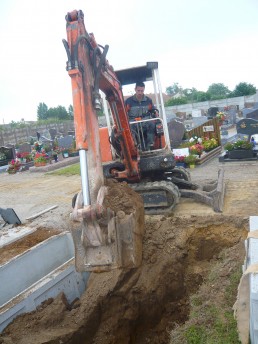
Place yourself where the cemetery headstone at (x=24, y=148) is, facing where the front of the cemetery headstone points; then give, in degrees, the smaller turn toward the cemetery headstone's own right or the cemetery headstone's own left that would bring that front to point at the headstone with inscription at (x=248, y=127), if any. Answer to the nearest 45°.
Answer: approximately 45° to the cemetery headstone's own left

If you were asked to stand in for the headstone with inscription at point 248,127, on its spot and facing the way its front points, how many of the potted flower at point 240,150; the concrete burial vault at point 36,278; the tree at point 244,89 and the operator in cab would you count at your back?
1

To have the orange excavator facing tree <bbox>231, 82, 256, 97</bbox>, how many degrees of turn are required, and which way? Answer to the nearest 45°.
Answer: approximately 135° to its right

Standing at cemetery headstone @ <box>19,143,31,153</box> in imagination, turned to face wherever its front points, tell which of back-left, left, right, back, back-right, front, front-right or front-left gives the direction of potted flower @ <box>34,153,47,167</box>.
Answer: front

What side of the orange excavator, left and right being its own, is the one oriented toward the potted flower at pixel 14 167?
right

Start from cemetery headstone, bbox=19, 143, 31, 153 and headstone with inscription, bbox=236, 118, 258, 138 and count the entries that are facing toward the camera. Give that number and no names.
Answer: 2

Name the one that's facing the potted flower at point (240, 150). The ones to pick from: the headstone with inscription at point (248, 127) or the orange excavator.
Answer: the headstone with inscription

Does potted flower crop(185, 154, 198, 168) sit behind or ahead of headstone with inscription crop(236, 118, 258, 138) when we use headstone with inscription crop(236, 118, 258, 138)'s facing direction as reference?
ahead

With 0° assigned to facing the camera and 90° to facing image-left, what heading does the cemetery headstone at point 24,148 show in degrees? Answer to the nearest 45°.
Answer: approximately 0°

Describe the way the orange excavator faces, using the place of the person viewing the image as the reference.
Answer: facing the viewer and to the left of the viewer

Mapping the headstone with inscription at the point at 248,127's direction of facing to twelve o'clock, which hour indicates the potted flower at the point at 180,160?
The potted flower is roughly at 1 o'clock from the headstone with inscription.

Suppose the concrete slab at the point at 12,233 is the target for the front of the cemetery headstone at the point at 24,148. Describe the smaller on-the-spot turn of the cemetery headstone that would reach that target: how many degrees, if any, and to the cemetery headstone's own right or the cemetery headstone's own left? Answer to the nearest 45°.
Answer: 0° — it already faces it

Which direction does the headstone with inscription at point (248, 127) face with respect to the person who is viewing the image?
facing the viewer

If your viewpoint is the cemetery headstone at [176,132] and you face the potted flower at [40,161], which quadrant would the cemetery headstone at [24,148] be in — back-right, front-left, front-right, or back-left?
front-right

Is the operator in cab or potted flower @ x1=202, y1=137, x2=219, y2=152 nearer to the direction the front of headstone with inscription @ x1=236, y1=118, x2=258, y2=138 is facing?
the operator in cab
